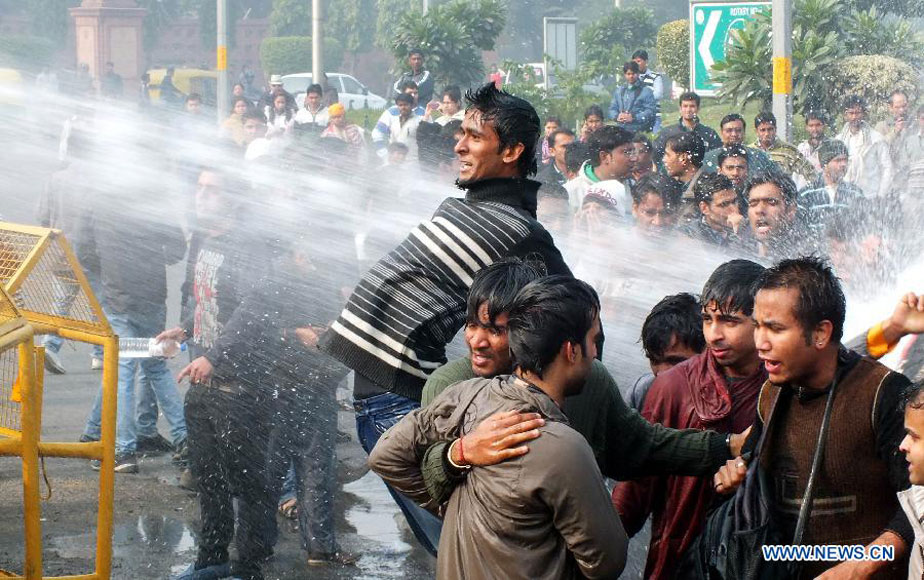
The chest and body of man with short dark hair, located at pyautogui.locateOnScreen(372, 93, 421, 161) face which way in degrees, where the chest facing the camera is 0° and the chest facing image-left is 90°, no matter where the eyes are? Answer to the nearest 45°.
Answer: approximately 0°

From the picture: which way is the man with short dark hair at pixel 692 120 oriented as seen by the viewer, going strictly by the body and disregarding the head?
toward the camera

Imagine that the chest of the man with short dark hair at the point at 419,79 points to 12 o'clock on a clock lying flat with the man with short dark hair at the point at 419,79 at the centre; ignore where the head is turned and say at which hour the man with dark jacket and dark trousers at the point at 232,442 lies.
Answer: the man with dark jacket and dark trousers at the point at 232,442 is roughly at 12 o'clock from the man with short dark hair at the point at 419,79.

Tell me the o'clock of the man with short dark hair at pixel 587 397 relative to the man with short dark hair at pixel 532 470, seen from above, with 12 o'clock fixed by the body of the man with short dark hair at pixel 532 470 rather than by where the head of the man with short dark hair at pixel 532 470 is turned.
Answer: the man with short dark hair at pixel 587 397 is roughly at 11 o'clock from the man with short dark hair at pixel 532 470.

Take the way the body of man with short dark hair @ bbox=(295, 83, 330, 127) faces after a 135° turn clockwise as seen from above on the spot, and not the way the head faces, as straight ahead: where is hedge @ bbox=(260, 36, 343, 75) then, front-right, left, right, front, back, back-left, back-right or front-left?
front-right

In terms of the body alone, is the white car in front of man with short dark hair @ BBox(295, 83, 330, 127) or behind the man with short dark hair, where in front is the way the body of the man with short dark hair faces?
behind

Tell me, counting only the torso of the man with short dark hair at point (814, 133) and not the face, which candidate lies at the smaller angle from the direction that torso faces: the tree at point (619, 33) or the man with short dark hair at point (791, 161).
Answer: the man with short dark hair

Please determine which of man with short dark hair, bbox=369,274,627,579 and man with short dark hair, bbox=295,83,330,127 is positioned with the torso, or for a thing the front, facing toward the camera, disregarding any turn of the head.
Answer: man with short dark hair, bbox=295,83,330,127

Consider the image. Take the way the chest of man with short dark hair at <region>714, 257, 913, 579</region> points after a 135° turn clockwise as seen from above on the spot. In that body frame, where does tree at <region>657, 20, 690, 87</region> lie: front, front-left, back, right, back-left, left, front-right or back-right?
front

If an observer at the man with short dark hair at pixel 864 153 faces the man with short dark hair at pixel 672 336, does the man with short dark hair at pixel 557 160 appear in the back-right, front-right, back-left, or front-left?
front-right

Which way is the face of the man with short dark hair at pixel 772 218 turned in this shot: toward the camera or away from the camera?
toward the camera

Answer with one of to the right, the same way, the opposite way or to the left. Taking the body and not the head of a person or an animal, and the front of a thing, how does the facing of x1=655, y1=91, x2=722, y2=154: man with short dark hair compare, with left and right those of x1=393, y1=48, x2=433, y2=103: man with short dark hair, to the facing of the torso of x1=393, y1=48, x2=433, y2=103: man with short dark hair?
the same way

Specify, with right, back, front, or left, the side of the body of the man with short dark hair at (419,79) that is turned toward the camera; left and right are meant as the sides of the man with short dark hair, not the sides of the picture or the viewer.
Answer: front

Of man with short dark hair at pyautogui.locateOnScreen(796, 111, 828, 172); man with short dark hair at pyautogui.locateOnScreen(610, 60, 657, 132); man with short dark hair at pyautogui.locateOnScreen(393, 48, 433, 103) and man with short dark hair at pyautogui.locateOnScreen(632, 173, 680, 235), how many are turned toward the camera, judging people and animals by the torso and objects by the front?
4

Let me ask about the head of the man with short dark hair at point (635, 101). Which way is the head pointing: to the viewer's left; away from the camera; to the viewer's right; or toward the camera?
toward the camera

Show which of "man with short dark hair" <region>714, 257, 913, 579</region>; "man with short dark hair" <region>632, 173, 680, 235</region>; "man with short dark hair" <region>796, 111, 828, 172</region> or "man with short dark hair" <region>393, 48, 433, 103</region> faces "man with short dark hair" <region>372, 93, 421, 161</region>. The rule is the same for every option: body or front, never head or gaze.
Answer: "man with short dark hair" <region>393, 48, 433, 103</region>

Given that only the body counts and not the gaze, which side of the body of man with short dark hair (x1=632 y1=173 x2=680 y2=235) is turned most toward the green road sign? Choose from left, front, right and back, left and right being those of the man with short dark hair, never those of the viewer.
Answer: back

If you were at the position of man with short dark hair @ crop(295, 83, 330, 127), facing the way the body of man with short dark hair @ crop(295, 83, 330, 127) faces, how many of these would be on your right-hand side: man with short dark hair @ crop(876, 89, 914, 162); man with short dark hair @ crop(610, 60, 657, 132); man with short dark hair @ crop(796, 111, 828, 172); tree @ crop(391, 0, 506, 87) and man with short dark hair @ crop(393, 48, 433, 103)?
0

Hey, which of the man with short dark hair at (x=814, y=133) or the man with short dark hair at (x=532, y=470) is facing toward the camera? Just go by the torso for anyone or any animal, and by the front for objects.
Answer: the man with short dark hair at (x=814, y=133)

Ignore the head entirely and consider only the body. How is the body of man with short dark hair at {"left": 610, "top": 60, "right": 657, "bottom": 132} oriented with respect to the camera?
toward the camera

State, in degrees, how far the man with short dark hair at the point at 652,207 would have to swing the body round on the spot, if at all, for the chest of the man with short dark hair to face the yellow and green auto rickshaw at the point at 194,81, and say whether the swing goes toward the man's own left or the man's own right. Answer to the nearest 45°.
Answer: approximately 180°

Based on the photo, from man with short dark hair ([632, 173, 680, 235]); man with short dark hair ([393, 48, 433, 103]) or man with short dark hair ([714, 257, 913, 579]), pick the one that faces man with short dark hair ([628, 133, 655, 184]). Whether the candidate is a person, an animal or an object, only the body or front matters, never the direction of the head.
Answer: man with short dark hair ([393, 48, 433, 103])

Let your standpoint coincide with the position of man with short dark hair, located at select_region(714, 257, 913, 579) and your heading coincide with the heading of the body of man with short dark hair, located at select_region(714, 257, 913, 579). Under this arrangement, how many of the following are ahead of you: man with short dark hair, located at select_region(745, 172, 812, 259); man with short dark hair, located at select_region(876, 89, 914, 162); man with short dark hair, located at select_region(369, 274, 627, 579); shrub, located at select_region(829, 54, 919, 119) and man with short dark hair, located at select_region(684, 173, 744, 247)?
1
